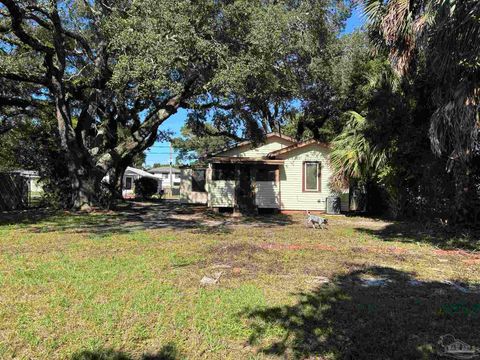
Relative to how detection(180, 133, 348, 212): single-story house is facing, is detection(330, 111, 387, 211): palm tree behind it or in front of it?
in front

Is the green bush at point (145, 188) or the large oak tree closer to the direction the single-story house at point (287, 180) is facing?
the large oak tree

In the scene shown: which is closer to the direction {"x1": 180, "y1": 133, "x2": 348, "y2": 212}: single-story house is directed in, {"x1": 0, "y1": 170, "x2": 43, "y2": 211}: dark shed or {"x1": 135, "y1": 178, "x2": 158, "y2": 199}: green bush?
the dark shed

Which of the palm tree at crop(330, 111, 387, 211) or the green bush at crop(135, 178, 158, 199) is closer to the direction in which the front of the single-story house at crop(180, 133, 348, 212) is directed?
the palm tree

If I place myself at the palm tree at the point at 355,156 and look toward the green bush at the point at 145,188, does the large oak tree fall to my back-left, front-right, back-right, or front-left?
front-left

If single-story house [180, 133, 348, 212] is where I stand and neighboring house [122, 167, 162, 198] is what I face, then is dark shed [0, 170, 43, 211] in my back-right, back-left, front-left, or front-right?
front-left

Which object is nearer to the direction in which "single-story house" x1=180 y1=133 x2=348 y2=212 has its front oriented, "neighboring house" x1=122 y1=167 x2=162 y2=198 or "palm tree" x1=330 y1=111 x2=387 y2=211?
the palm tree

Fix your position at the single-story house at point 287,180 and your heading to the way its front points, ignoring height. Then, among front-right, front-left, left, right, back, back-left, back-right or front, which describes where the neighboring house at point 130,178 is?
back-right

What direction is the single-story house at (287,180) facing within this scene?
toward the camera

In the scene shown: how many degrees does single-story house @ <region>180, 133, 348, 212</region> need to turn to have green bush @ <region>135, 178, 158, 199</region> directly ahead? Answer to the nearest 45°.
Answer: approximately 135° to its right

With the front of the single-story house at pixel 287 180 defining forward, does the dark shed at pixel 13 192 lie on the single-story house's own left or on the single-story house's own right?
on the single-story house's own right
